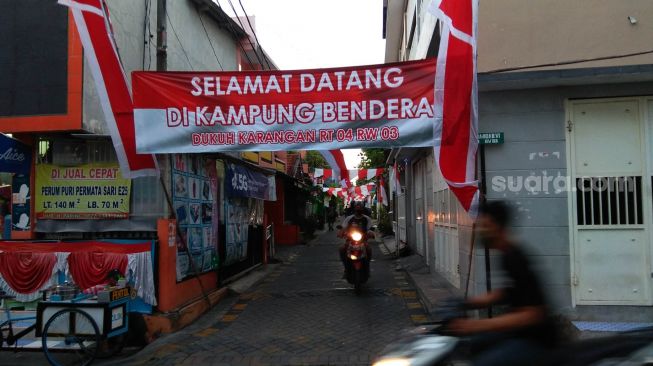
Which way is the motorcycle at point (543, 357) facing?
to the viewer's left

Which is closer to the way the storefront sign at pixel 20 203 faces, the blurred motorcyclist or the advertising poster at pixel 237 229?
the blurred motorcyclist

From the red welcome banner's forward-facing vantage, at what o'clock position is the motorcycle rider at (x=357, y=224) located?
The motorcycle rider is roughly at 7 o'clock from the red welcome banner.

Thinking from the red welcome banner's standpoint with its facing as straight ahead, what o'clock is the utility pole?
The utility pole is roughly at 4 o'clock from the red welcome banner.

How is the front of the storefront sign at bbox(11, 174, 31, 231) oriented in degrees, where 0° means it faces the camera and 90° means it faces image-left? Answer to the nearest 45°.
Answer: approximately 0°

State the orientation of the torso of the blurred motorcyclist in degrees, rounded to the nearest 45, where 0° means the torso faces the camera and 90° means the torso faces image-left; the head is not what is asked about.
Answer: approximately 90°

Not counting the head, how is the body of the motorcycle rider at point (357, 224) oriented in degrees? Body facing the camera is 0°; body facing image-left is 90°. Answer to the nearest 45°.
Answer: approximately 0°

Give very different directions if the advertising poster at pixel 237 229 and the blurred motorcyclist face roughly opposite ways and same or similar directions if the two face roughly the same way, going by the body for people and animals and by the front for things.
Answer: very different directions

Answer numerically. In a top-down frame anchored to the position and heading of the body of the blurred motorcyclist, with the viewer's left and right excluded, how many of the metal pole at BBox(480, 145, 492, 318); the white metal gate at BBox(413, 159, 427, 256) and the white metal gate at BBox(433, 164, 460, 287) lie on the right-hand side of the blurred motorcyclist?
3
